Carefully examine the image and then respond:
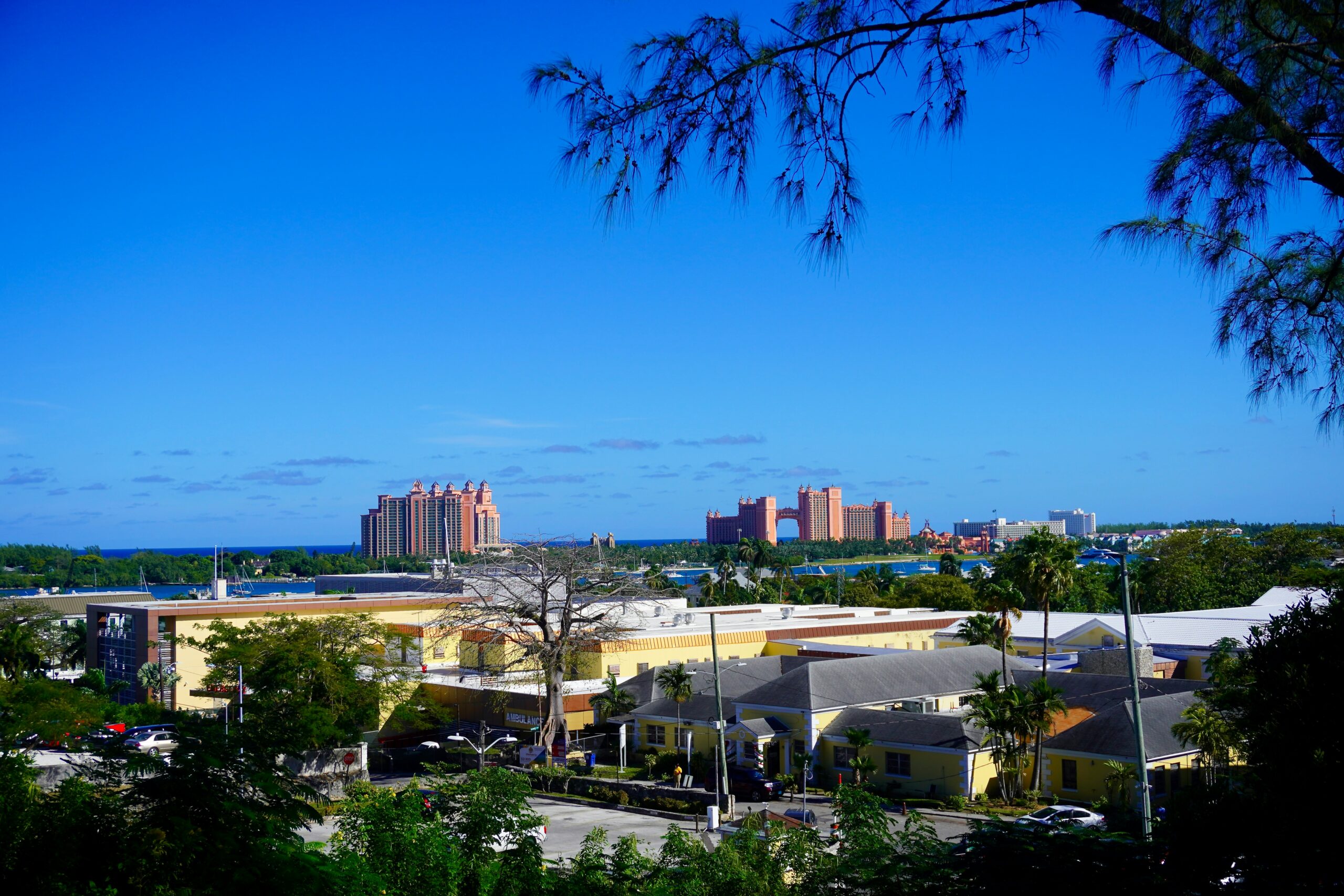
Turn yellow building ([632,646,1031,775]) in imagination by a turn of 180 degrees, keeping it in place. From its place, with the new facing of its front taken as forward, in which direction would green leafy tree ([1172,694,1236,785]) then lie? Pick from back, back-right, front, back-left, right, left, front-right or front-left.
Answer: right

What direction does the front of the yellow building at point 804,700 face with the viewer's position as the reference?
facing the viewer and to the left of the viewer

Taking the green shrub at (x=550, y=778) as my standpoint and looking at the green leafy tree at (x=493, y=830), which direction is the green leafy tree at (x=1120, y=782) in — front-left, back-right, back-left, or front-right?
front-left

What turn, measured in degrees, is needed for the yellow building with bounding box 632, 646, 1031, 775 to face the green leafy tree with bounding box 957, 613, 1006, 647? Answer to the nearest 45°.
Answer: approximately 135° to its left

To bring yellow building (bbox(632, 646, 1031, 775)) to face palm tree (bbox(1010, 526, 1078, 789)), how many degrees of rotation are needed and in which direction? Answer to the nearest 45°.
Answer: approximately 135° to its left

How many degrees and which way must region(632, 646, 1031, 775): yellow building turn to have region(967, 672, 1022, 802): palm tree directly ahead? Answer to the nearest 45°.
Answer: approximately 90° to its left

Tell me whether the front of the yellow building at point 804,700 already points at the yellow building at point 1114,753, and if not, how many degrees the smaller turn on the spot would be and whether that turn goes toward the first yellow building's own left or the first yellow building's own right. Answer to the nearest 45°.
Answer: approximately 90° to the first yellow building's own left

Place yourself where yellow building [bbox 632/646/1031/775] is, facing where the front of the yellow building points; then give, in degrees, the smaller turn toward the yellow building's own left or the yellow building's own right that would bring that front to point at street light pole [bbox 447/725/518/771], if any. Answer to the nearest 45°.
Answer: approximately 45° to the yellow building's own right

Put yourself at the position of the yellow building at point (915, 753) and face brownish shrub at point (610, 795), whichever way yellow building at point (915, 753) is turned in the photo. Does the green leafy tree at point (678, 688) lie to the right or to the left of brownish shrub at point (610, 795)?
right

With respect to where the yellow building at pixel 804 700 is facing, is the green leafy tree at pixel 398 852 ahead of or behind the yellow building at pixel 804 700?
ahead

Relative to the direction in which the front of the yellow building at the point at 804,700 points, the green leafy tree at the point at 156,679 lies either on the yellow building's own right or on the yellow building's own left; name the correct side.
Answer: on the yellow building's own right

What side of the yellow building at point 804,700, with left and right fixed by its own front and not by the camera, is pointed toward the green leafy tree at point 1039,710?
left
